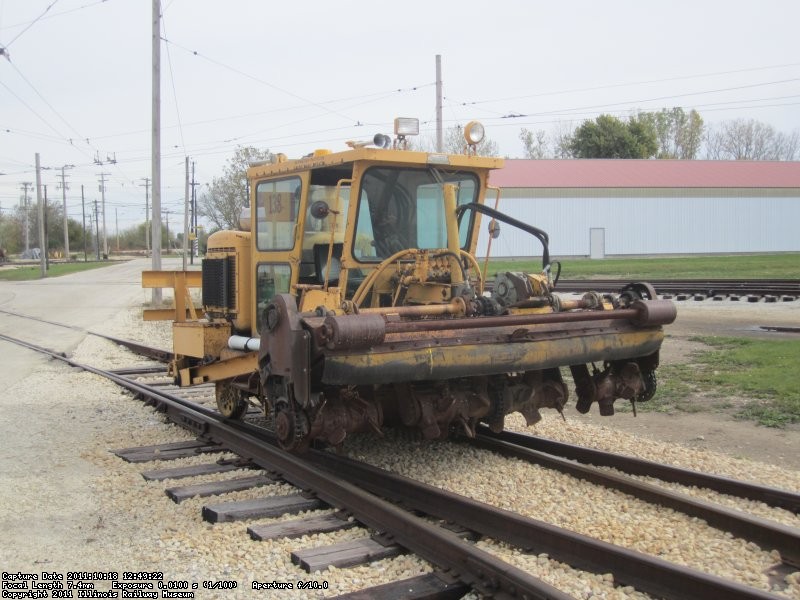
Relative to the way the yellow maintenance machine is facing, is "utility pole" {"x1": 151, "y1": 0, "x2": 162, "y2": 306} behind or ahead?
behind

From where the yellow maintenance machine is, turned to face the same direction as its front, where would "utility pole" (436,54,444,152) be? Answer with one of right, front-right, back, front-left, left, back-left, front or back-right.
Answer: back-left

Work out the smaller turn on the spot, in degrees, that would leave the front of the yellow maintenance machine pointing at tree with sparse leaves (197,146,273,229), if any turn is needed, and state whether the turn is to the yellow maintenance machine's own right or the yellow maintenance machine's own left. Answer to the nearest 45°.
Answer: approximately 135° to the yellow maintenance machine's own left

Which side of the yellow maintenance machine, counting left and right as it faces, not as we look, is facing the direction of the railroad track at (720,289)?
left

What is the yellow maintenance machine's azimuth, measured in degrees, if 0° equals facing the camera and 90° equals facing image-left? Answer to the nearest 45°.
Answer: approximately 315°
